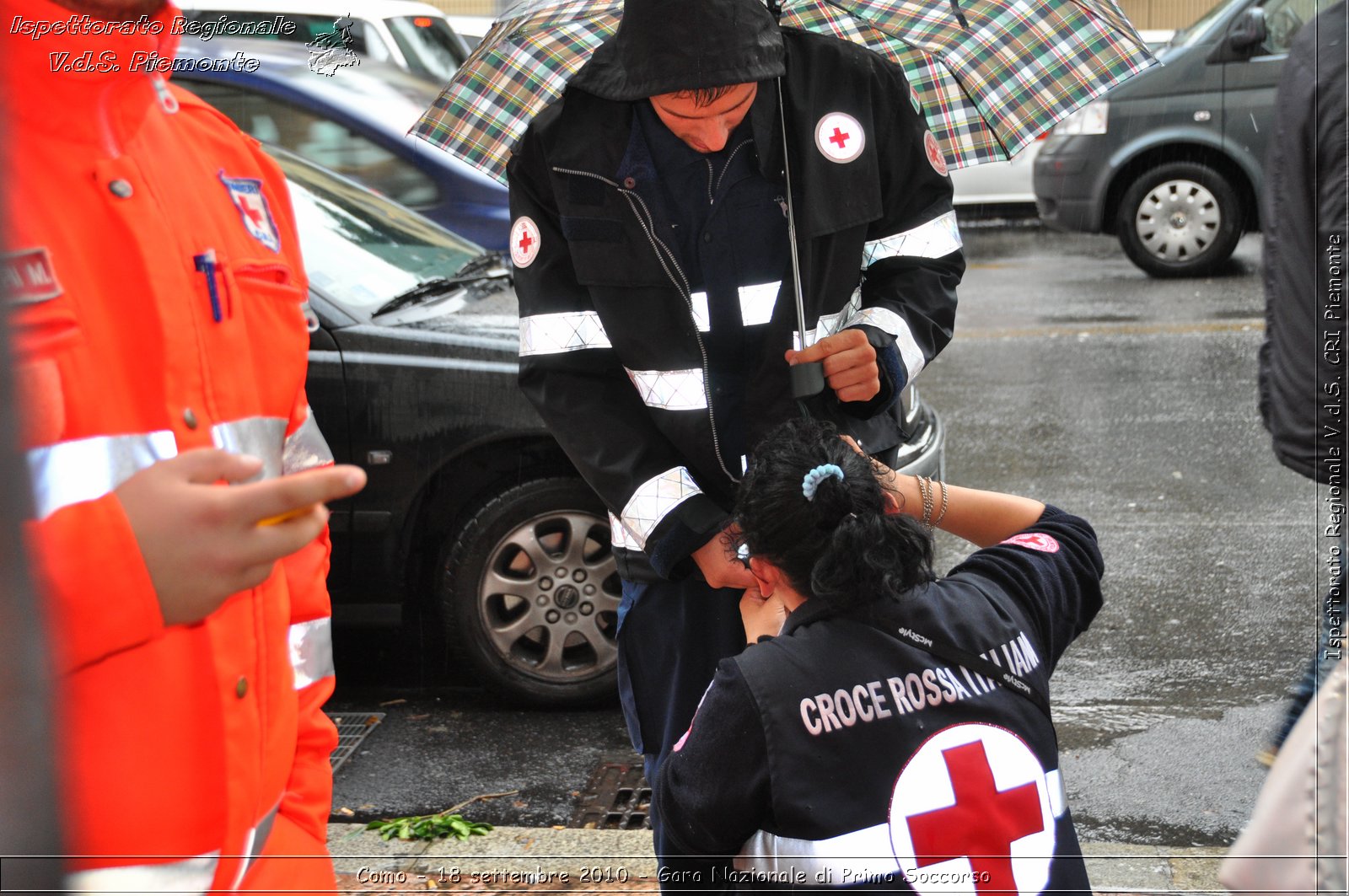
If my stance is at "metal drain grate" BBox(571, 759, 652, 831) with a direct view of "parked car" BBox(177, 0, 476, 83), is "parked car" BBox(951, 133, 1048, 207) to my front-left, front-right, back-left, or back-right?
front-right

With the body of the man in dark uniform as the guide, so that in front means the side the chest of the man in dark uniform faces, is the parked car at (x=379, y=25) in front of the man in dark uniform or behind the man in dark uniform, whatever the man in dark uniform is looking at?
behind

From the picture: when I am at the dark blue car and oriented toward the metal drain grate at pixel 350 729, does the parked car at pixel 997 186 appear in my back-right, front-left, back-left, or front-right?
back-left

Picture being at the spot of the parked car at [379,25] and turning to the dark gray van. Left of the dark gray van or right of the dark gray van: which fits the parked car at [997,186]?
left

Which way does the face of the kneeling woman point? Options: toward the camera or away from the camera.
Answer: away from the camera

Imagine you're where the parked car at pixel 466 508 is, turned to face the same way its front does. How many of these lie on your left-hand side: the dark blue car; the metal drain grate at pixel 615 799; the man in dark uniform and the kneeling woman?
1

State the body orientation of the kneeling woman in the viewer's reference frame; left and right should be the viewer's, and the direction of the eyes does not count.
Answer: facing away from the viewer

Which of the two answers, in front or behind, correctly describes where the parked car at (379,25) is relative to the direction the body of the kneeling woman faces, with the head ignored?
in front

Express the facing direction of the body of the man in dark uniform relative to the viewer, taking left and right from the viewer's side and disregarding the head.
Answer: facing the viewer

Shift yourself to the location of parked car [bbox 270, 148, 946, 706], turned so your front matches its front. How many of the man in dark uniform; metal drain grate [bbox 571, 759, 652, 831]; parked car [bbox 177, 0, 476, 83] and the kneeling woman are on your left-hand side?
1

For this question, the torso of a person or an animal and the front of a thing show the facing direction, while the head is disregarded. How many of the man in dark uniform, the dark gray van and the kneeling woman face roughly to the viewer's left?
1

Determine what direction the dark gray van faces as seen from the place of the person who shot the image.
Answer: facing to the left of the viewer

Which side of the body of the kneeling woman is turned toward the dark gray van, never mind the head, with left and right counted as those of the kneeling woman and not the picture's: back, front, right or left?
front

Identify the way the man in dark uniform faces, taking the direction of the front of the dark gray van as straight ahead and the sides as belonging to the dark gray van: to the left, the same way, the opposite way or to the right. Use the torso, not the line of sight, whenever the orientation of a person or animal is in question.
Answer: to the left

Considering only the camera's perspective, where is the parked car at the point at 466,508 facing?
facing to the right of the viewer
